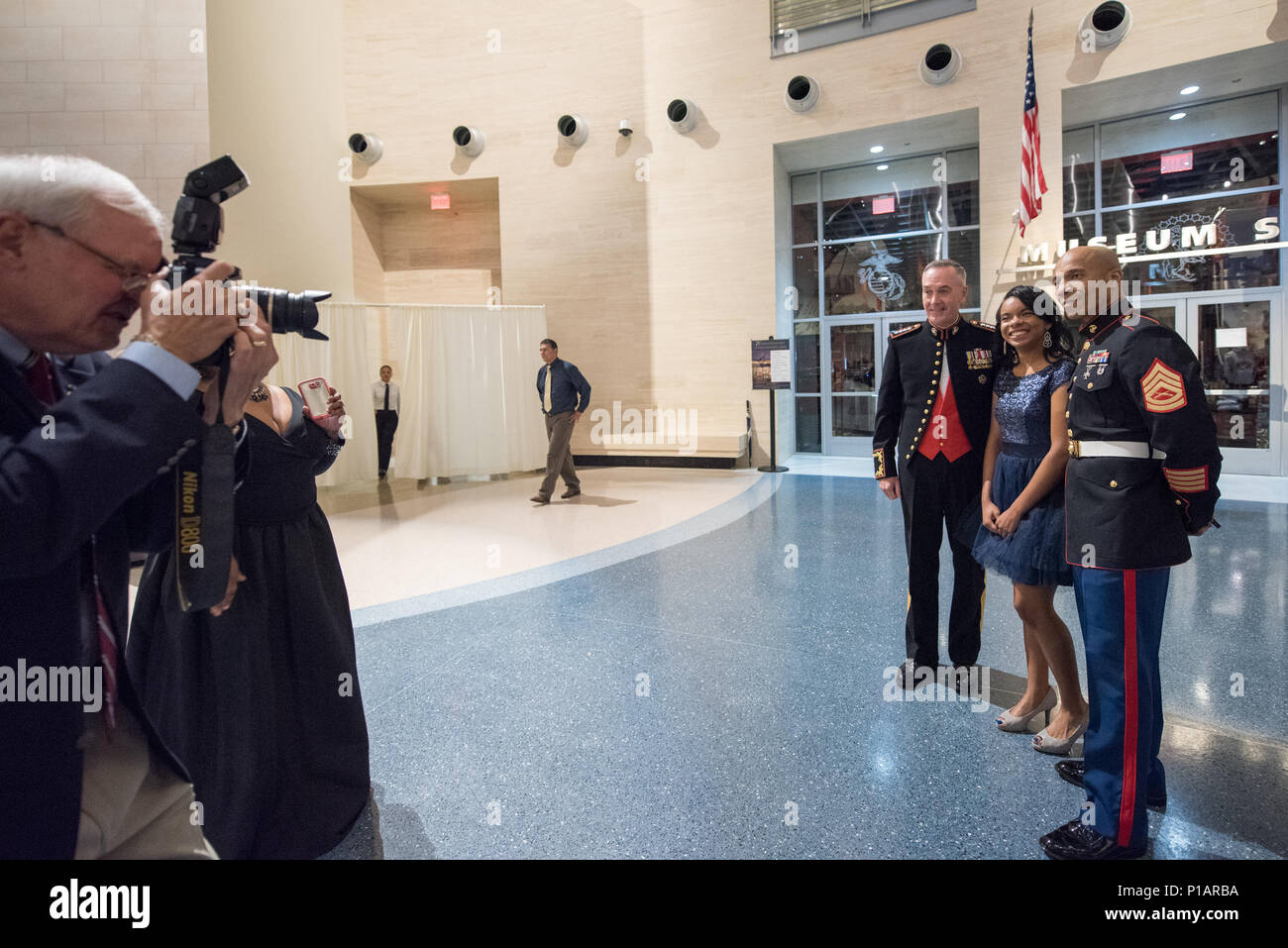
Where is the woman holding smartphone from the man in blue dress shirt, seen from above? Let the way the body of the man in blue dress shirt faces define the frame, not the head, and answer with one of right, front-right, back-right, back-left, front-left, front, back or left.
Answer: front-left

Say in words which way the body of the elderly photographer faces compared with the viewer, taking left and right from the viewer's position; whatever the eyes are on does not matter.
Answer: facing to the right of the viewer

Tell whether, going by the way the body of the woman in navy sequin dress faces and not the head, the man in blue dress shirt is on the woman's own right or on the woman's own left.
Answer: on the woman's own right

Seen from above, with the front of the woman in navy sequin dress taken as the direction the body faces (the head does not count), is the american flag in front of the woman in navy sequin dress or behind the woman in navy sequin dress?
behind

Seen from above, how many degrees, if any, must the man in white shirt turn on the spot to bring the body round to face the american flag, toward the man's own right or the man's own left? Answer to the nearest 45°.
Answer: approximately 45° to the man's own left
